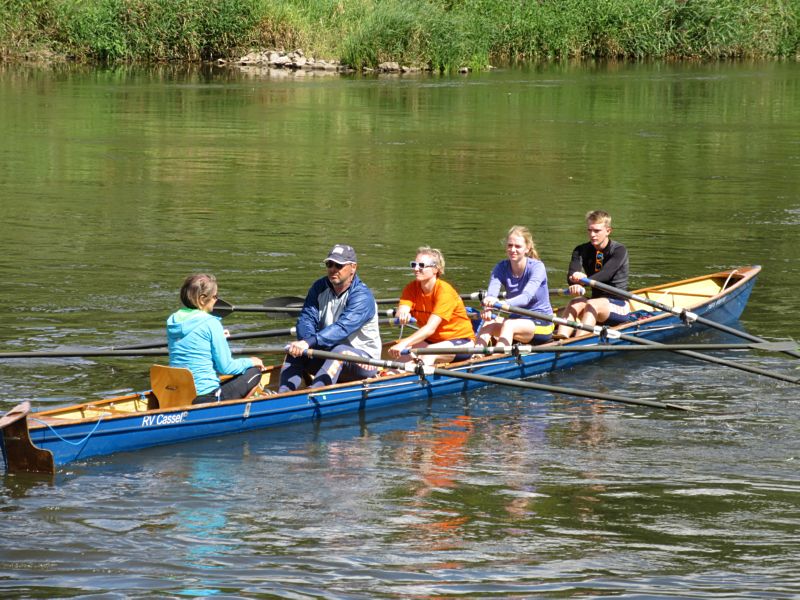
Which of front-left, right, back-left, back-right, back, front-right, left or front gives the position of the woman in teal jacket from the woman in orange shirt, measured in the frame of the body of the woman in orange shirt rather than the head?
front

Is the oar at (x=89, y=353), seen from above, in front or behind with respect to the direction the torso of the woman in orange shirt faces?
in front

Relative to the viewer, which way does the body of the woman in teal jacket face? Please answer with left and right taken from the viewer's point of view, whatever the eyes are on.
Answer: facing away from the viewer and to the right of the viewer

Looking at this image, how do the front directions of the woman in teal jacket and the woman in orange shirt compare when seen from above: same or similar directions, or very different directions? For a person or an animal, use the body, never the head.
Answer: very different directions

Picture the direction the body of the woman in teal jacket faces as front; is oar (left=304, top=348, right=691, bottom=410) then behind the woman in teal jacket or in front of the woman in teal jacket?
in front

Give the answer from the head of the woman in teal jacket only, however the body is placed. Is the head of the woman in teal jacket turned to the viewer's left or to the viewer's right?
to the viewer's right

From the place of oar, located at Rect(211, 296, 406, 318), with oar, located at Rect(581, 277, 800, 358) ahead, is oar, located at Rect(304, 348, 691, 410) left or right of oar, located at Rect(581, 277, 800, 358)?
right

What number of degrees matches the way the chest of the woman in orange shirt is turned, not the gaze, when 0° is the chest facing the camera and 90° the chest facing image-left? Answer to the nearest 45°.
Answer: approximately 45°

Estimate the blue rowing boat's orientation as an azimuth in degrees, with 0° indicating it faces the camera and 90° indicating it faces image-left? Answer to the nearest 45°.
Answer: approximately 225°

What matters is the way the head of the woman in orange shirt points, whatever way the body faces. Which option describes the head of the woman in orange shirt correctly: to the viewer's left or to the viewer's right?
to the viewer's left
